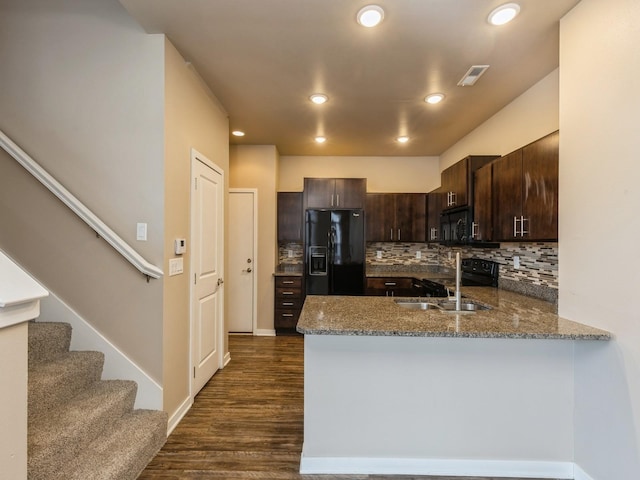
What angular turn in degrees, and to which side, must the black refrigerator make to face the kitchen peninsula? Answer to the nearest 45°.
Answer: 0° — it already faces it

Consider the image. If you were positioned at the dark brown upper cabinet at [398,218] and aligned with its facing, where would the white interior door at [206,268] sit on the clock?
The white interior door is roughly at 1 o'clock from the dark brown upper cabinet.

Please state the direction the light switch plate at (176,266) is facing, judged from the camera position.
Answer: facing the viewer and to the right of the viewer

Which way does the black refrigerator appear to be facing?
toward the camera

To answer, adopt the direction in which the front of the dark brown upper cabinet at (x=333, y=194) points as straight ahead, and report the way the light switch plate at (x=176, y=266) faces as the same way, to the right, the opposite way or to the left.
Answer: to the left

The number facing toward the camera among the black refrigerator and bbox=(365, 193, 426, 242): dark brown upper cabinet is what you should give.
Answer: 2

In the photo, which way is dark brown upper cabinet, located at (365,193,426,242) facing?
toward the camera

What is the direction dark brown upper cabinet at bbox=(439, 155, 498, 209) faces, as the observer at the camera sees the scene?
facing the viewer and to the left of the viewer

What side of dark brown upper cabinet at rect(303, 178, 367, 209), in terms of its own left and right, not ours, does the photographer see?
front

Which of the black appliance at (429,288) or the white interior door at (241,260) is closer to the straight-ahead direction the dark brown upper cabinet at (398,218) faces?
the black appliance

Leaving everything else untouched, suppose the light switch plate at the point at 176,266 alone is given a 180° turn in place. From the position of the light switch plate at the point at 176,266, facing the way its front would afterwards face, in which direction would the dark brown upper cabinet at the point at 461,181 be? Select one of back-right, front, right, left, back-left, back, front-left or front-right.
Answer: back-right

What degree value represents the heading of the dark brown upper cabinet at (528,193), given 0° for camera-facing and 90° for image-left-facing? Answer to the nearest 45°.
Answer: approximately 45°

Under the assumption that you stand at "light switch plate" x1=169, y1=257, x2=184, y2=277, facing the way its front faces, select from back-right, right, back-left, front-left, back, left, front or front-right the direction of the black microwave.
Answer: front-left
